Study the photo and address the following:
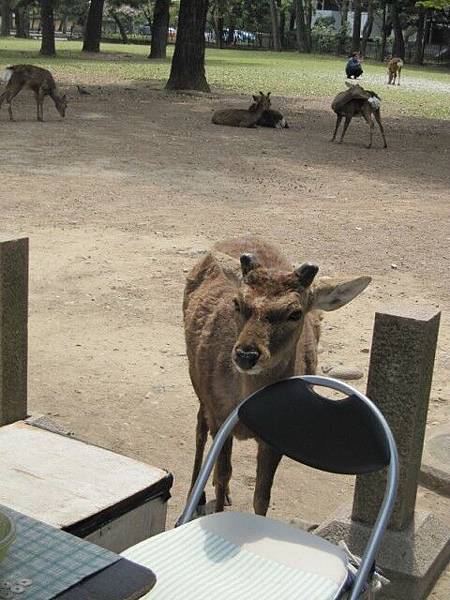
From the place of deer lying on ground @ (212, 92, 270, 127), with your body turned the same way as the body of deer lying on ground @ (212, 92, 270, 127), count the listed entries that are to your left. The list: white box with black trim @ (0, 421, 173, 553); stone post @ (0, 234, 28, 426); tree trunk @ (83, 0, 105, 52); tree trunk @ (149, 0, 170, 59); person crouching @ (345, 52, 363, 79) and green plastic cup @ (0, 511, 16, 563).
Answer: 3

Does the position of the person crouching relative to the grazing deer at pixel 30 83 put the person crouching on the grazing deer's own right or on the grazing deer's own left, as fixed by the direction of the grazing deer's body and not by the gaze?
on the grazing deer's own left

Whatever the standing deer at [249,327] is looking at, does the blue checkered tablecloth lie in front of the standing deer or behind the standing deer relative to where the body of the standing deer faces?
in front

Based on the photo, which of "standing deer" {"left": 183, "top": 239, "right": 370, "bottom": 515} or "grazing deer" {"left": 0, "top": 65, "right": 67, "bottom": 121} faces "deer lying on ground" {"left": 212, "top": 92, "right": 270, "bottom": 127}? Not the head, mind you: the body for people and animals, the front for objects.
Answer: the grazing deer

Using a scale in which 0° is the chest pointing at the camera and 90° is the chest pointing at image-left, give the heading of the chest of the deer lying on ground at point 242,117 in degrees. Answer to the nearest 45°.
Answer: approximately 270°

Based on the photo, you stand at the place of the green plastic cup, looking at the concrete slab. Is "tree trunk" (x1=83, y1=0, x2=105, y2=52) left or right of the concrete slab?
left

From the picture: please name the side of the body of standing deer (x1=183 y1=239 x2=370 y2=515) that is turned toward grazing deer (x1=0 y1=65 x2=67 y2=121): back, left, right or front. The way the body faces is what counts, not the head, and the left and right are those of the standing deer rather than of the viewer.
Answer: back

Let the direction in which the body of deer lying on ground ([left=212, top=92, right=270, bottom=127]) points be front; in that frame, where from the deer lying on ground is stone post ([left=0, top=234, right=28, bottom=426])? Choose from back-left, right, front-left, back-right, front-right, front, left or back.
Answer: right

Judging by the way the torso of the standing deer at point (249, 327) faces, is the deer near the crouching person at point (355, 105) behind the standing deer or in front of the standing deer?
behind

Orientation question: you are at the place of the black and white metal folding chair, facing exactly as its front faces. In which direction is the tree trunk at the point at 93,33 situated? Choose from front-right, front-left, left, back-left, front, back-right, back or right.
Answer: back-right

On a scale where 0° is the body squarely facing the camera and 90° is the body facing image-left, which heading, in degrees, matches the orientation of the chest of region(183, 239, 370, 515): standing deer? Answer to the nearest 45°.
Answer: approximately 0°

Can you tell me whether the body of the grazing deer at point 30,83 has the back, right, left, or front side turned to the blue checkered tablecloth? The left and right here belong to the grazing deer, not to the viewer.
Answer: right

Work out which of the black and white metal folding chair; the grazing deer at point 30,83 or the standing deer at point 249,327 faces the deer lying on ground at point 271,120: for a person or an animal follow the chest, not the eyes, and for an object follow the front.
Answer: the grazing deer

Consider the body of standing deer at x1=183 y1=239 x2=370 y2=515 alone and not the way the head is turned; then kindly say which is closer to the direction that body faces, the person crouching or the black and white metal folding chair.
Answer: the black and white metal folding chair
